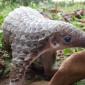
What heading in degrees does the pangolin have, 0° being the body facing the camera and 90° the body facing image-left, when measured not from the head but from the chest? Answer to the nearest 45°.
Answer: approximately 270°
